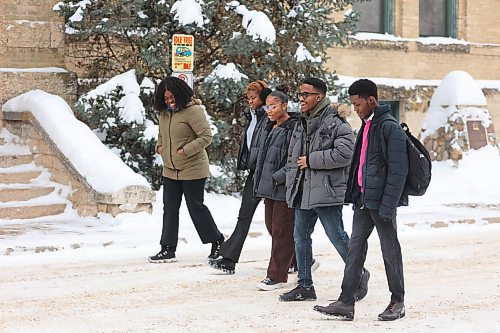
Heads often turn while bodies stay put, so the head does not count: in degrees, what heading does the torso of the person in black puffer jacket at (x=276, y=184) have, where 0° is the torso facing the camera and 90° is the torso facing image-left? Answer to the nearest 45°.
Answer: approximately 45°

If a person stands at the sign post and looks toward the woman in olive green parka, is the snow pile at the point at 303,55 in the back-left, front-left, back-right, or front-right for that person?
back-left

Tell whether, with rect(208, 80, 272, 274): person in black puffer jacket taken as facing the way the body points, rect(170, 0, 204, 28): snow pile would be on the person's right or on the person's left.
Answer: on the person's right

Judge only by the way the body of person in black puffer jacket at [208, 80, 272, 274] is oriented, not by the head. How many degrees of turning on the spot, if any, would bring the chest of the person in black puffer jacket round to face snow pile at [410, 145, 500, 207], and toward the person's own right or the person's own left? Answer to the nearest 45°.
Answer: approximately 180°

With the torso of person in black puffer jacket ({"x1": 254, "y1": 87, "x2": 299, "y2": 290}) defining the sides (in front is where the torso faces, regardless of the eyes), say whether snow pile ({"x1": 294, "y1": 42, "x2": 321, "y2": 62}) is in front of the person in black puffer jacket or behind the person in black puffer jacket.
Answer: behind

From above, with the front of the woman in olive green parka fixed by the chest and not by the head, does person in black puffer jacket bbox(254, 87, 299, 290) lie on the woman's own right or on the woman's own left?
on the woman's own left

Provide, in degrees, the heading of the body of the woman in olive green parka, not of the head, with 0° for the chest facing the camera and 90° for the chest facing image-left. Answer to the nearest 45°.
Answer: approximately 45°

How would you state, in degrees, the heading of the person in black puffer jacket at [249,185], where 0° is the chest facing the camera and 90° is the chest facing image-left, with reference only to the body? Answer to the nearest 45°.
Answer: approximately 45°

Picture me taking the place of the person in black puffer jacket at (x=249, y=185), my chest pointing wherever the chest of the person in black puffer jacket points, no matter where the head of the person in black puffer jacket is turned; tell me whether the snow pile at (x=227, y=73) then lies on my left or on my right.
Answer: on my right

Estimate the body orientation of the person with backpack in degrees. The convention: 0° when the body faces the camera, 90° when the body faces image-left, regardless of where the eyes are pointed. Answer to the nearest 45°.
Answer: approximately 45°
